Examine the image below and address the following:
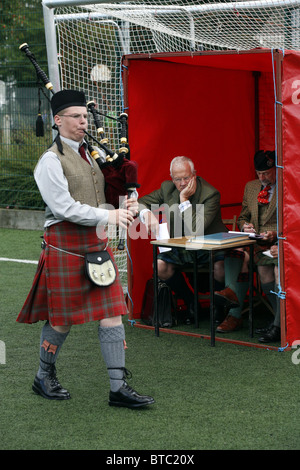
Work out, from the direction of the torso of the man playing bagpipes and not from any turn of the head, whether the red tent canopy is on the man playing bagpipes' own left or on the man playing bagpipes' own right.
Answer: on the man playing bagpipes' own left

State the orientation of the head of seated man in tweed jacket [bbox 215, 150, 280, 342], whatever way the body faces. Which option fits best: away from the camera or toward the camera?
toward the camera

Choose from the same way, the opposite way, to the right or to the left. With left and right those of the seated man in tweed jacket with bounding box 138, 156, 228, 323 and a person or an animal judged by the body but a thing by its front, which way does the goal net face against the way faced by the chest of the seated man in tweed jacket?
the same way

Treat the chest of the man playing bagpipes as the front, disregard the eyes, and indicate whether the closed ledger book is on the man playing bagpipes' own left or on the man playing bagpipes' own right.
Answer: on the man playing bagpipes' own left

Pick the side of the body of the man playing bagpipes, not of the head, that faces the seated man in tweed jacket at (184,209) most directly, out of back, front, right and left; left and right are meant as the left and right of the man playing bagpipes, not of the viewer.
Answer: left

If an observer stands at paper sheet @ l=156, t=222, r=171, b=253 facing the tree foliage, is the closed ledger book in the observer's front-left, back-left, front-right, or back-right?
back-right

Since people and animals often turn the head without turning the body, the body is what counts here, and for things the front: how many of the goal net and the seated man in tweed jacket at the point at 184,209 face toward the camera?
2

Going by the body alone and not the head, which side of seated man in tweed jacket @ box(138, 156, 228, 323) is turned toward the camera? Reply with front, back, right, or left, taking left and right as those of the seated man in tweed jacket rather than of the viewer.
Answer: front

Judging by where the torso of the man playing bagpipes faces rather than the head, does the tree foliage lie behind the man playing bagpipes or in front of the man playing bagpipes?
behind

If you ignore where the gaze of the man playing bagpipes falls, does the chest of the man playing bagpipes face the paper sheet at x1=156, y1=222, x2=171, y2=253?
no

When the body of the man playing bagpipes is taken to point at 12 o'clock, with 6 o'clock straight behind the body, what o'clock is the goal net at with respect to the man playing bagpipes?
The goal net is roughly at 8 o'clock from the man playing bagpipes.

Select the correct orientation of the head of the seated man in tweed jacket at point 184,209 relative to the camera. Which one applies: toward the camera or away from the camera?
toward the camera

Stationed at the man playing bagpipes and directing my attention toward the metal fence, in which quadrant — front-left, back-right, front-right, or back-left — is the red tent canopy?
front-right
